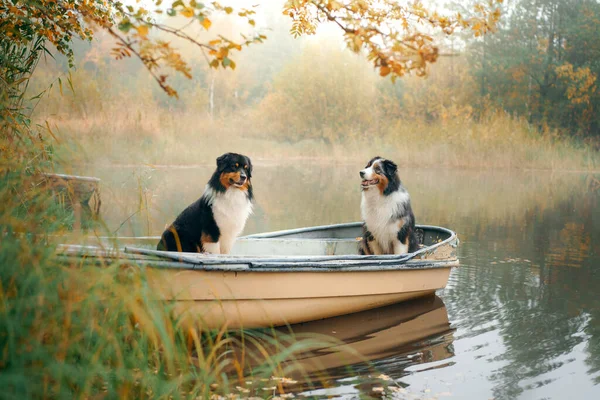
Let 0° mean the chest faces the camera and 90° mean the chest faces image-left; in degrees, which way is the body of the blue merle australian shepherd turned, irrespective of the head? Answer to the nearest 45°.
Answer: approximately 45°
